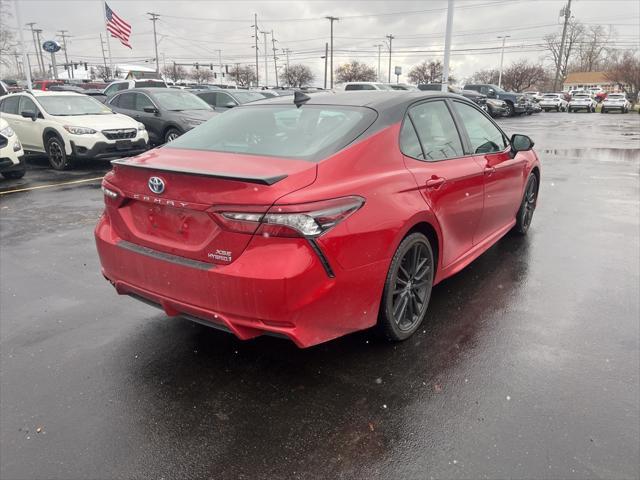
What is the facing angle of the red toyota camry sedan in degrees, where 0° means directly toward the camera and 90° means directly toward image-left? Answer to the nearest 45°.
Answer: approximately 225°

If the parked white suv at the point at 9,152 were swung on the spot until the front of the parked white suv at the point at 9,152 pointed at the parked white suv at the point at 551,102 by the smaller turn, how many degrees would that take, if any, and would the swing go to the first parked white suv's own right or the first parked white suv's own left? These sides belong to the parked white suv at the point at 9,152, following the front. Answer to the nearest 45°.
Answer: approximately 90° to the first parked white suv's own left

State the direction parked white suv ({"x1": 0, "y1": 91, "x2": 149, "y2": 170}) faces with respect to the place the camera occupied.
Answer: facing the viewer and to the right of the viewer

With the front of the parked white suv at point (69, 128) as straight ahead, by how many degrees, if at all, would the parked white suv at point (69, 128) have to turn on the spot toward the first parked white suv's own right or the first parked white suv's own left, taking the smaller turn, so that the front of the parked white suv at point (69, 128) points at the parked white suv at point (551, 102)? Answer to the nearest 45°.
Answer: approximately 90° to the first parked white suv's own left

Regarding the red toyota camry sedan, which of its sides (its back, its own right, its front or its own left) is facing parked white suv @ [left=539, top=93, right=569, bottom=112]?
front

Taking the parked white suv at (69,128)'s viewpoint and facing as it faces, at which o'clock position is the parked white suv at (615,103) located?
the parked white suv at (615,103) is roughly at 10 o'clock from the parked white suv at (69,128).

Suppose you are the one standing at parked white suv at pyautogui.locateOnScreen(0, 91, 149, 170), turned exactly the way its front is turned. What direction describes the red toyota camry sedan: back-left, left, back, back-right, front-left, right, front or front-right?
front-right

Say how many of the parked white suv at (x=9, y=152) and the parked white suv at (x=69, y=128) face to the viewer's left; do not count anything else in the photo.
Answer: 0

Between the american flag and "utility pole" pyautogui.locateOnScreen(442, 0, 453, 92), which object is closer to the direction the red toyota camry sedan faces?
the utility pole
